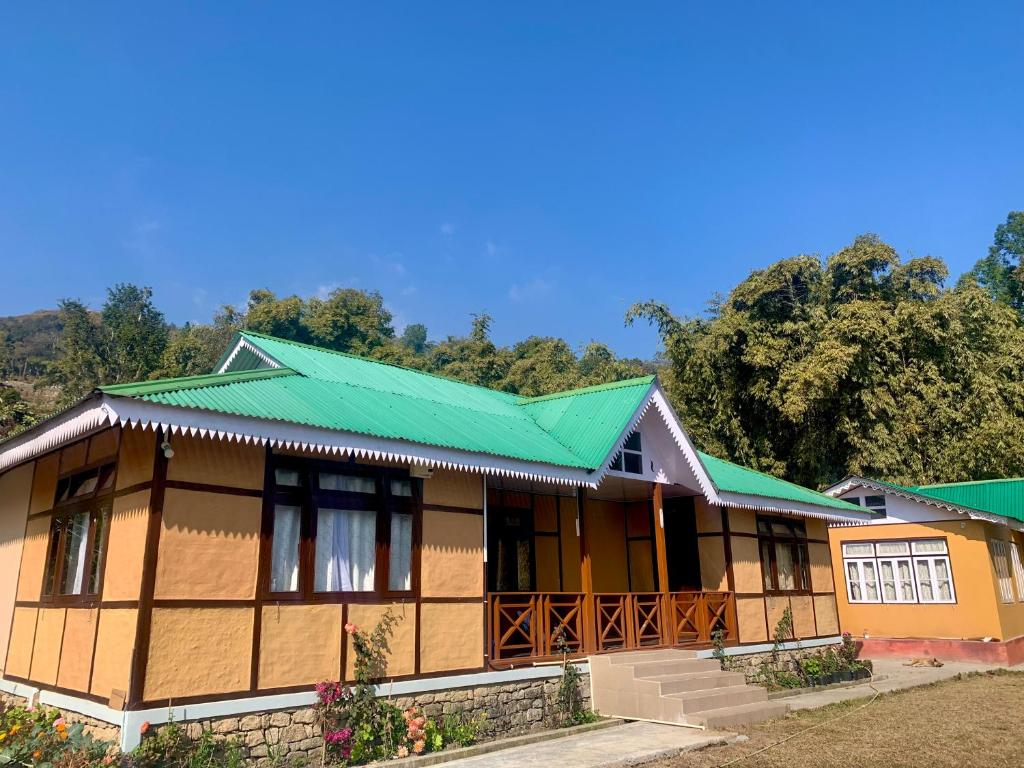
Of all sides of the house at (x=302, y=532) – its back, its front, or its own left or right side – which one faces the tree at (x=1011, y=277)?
left

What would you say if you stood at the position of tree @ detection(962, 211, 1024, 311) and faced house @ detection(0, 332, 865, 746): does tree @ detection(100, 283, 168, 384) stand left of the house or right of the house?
right

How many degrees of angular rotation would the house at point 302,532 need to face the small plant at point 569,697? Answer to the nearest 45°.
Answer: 0° — it already faces it

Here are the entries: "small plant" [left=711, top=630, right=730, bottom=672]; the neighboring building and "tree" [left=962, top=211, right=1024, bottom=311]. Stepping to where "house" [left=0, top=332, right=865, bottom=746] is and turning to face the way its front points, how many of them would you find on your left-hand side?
3

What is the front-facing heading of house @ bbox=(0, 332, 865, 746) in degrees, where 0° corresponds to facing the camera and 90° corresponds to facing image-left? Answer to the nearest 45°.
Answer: approximately 315°

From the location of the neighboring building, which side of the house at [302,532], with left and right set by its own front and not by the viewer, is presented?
left

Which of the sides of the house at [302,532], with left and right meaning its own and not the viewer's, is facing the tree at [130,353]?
back

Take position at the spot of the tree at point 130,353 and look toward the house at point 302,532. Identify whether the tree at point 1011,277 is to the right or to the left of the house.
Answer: left

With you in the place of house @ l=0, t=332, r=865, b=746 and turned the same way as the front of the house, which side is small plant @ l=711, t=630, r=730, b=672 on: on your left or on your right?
on your left
